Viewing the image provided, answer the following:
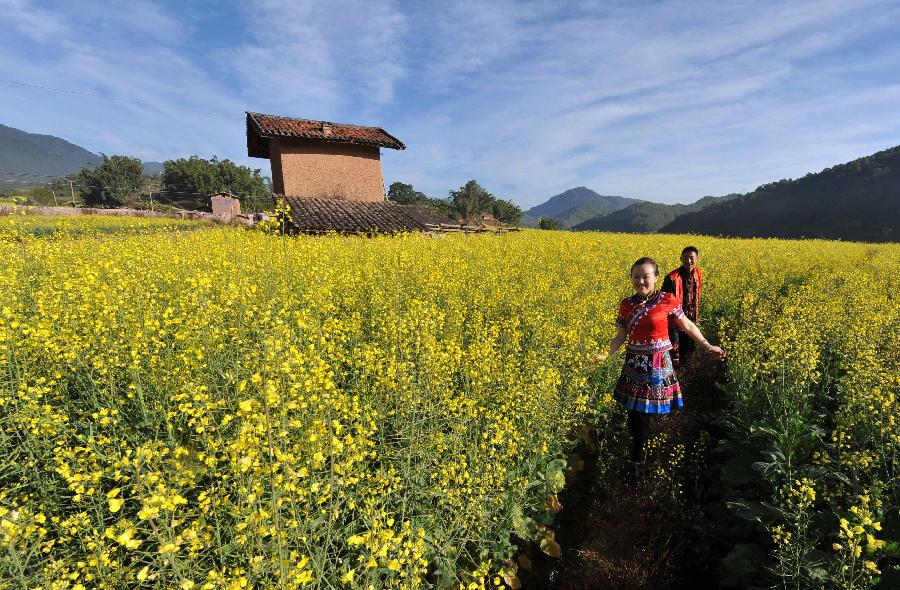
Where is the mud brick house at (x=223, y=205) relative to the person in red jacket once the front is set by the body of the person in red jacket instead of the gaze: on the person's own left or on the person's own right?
on the person's own right

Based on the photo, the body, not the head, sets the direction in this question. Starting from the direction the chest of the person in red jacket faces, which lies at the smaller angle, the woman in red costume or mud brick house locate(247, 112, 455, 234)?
the woman in red costume

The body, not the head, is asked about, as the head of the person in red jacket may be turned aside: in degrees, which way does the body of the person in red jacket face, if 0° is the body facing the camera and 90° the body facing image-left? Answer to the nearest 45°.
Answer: approximately 0°

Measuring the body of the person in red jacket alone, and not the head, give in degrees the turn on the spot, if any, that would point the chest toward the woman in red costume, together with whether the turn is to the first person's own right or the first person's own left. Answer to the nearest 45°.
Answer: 0° — they already face them

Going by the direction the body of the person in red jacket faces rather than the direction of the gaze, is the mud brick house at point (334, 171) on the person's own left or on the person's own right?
on the person's own right
